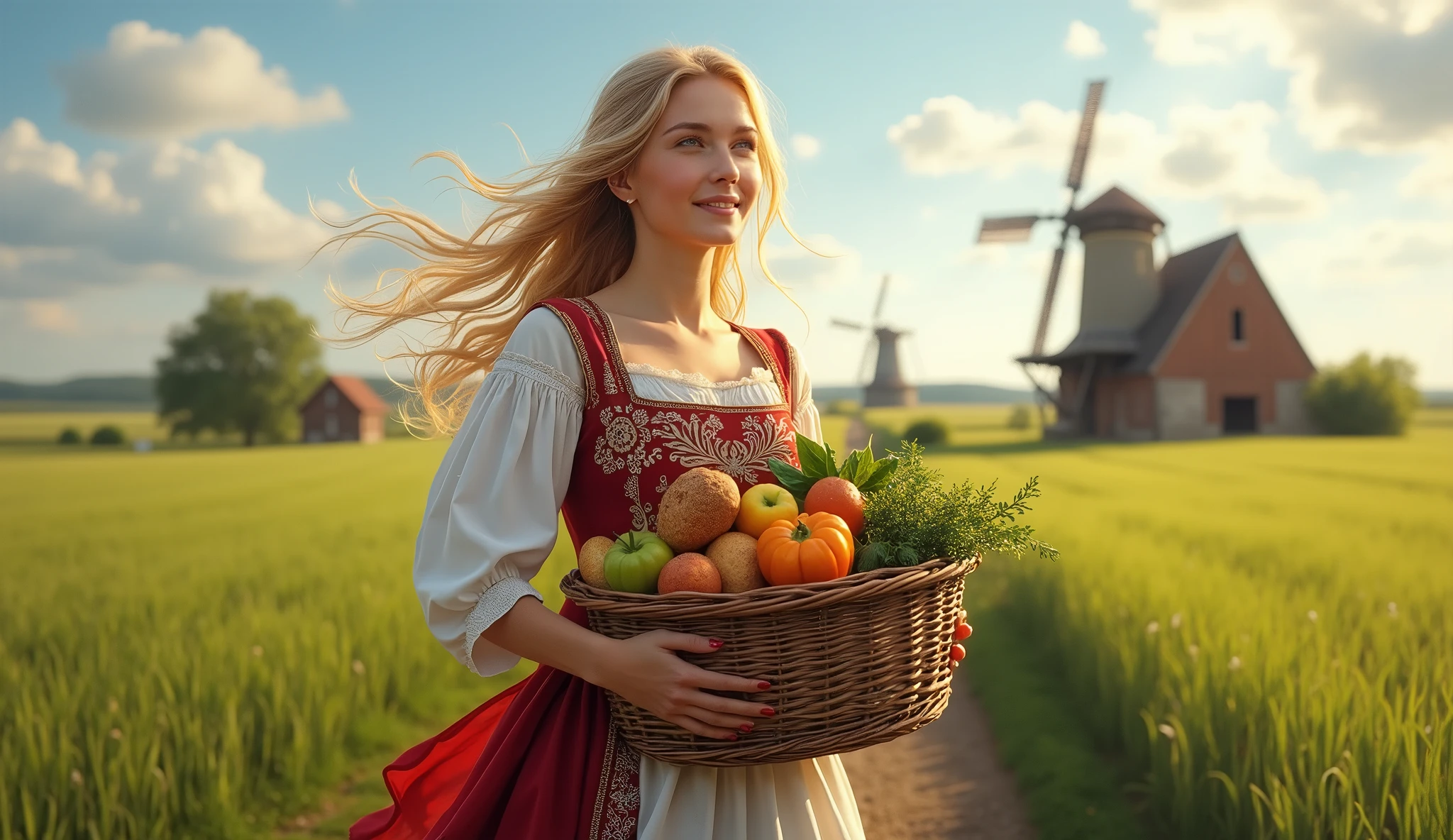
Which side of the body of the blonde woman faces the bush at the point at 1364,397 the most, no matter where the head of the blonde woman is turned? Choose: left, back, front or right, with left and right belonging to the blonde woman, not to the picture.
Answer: left

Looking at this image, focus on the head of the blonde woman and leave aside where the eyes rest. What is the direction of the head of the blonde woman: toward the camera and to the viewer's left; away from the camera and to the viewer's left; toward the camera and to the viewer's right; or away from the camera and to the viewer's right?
toward the camera and to the viewer's right

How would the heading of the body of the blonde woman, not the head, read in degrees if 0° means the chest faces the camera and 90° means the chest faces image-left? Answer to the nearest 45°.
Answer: approximately 315°

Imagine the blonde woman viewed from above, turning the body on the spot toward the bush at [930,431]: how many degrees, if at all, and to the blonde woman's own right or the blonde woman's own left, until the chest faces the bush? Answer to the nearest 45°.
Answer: approximately 135° to the blonde woman's own left

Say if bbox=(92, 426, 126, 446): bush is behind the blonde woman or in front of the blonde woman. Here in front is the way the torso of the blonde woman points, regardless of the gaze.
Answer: behind
